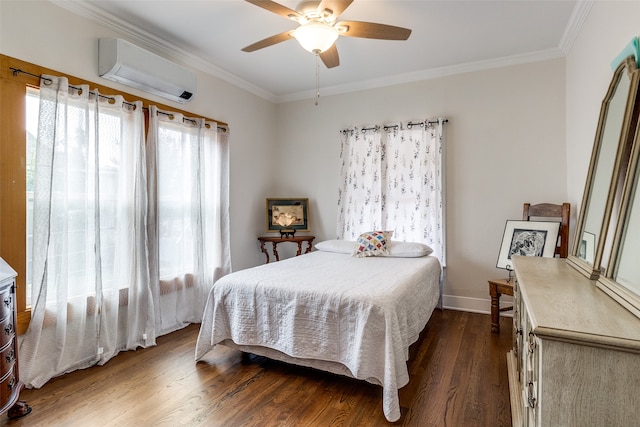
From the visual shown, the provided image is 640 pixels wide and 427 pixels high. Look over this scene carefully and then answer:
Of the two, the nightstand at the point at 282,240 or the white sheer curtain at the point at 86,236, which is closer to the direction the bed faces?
the white sheer curtain

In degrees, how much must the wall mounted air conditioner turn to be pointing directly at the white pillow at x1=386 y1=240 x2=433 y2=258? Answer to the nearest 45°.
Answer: approximately 45° to its left

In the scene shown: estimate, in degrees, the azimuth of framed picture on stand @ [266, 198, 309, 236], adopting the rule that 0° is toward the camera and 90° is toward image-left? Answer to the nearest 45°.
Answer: approximately 0°

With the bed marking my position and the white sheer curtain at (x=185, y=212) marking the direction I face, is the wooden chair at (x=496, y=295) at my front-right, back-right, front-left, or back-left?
back-right

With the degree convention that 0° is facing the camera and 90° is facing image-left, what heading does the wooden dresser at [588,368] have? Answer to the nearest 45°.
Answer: approximately 90°

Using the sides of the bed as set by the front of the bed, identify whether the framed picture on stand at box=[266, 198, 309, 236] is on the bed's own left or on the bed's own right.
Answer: on the bed's own right

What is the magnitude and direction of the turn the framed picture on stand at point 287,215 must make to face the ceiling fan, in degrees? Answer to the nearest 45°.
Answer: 0° — it already faces it

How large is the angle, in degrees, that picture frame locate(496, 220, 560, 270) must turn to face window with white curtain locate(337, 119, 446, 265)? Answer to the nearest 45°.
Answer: approximately 90° to its right

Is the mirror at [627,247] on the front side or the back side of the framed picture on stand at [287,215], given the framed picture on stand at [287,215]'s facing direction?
on the front side

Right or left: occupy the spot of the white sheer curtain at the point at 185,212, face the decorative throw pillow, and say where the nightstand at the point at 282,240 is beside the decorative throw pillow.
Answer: left

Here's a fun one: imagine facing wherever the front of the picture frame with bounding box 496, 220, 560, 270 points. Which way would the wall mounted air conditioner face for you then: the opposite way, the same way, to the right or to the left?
to the left
